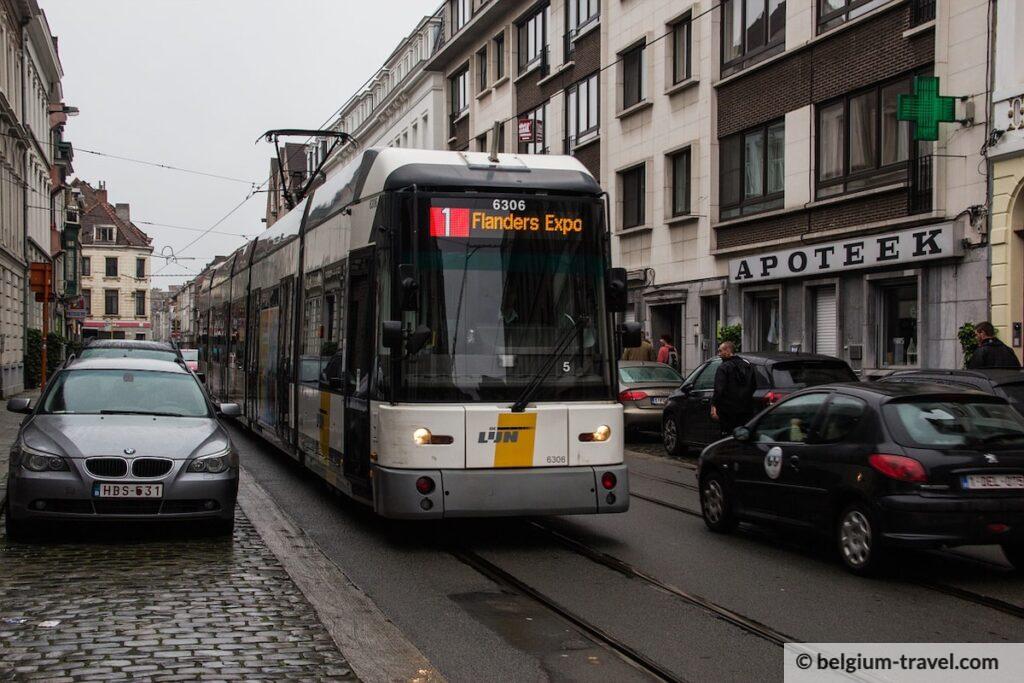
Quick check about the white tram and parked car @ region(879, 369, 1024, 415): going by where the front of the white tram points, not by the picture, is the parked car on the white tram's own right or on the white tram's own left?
on the white tram's own left

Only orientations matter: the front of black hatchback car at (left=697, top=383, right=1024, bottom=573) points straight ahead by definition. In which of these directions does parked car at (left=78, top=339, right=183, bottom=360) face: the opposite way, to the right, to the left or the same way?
the opposite way

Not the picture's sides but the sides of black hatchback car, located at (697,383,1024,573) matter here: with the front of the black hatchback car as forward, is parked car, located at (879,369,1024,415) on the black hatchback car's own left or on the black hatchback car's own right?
on the black hatchback car's own right

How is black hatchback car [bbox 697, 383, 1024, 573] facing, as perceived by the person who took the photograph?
facing away from the viewer and to the left of the viewer

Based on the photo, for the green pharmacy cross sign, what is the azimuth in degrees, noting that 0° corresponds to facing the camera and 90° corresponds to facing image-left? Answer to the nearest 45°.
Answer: approximately 0°

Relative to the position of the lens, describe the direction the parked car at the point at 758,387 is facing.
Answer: facing away from the viewer and to the left of the viewer

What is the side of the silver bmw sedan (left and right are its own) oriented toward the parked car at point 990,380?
left

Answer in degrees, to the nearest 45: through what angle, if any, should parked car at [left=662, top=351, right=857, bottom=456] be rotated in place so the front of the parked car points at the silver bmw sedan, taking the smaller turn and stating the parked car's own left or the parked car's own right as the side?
approximately 90° to the parked car's own left
